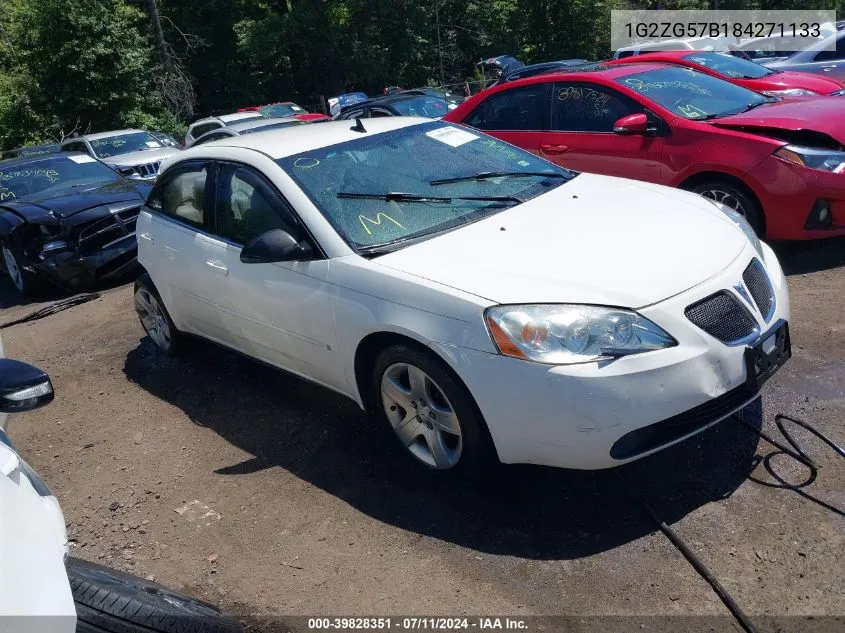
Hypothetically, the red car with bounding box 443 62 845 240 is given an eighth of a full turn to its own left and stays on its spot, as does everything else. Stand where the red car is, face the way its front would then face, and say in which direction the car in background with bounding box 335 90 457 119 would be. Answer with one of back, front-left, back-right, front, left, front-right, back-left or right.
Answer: back-left

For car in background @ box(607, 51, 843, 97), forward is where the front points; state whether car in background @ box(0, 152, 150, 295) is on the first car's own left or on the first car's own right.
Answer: on the first car's own right

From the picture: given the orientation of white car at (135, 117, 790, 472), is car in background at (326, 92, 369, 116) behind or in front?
behind

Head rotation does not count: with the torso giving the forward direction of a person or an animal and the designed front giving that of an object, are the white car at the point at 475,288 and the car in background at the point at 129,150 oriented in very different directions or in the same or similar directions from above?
same or similar directions

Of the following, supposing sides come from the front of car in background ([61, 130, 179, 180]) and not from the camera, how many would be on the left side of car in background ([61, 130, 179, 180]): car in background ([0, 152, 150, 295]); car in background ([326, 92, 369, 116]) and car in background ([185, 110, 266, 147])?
2

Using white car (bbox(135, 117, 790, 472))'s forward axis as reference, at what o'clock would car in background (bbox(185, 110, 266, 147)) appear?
The car in background is roughly at 7 o'clock from the white car.

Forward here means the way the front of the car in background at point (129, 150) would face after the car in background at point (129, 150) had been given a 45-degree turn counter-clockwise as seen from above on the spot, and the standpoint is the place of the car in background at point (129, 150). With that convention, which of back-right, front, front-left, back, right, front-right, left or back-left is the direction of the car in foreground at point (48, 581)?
right

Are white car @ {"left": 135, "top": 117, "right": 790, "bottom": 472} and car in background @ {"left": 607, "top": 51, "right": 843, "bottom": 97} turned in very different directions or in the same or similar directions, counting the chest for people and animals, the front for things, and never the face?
same or similar directions

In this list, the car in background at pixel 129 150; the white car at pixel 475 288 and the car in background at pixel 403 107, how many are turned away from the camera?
0

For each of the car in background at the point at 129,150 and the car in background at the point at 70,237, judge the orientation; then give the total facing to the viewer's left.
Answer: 0

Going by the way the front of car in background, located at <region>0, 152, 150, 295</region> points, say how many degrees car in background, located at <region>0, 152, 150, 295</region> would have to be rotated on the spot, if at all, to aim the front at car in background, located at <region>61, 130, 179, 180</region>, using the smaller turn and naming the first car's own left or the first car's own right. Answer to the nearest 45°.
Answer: approximately 135° to the first car's own left

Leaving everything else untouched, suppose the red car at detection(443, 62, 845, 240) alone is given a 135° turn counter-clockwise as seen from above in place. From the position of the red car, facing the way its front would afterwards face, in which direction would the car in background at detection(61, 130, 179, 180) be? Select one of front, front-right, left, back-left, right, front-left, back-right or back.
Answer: front-left

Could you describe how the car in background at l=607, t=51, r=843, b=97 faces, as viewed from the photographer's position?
facing the viewer and to the right of the viewer

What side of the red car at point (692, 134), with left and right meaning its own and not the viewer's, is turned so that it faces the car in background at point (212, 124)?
back

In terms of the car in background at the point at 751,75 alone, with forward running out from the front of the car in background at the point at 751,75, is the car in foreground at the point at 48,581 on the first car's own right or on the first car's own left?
on the first car's own right
